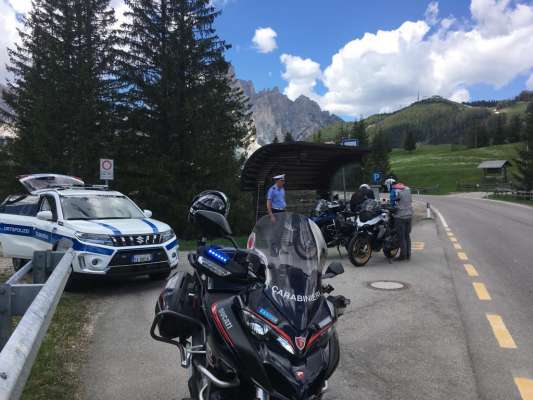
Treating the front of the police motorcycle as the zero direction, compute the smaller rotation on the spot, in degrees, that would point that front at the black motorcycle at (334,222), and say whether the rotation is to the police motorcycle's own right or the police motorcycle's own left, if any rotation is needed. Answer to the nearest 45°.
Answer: approximately 135° to the police motorcycle's own left

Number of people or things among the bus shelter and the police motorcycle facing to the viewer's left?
0

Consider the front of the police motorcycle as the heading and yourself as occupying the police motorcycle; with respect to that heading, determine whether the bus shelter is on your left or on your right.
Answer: on your left

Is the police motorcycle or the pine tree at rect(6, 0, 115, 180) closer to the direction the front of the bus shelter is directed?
the police motorcycle

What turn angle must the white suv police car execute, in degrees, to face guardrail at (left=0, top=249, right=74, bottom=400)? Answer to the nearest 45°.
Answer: approximately 45° to its right

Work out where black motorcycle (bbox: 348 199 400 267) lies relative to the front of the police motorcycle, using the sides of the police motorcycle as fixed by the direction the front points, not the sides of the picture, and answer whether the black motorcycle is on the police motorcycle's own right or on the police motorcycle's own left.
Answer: on the police motorcycle's own left

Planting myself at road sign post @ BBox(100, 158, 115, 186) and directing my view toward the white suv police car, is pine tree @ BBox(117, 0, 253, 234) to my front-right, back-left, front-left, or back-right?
back-left

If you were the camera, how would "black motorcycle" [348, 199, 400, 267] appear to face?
facing the viewer and to the left of the viewer

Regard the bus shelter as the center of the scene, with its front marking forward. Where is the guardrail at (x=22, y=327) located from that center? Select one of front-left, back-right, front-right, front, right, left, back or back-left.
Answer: front-right

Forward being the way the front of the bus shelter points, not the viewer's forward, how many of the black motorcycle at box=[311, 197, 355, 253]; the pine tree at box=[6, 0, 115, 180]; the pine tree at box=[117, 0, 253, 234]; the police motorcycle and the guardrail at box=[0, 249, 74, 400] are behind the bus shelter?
2

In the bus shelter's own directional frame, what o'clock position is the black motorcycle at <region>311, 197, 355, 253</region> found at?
The black motorcycle is roughly at 1 o'clock from the bus shelter.

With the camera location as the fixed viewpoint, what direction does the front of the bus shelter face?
facing the viewer and to the right of the viewer

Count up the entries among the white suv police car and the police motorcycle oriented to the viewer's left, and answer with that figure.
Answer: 0

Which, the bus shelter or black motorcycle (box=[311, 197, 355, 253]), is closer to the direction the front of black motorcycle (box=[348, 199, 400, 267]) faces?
the black motorcycle

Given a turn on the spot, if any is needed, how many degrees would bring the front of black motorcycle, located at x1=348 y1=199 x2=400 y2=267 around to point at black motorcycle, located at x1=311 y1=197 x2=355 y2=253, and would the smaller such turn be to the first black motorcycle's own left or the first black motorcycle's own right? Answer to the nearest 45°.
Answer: approximately 45° to the first black motorcycle's own right
